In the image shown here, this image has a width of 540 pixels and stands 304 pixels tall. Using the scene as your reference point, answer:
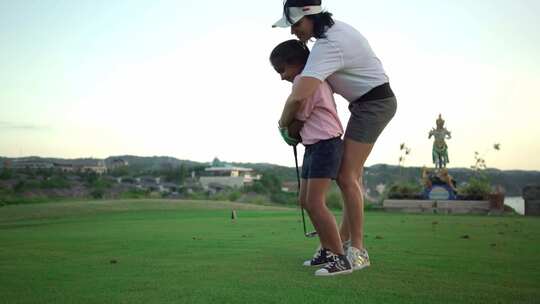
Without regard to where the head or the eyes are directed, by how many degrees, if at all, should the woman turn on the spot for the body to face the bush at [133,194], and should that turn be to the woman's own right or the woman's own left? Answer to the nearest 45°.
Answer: approximately 45° to the woman's own right

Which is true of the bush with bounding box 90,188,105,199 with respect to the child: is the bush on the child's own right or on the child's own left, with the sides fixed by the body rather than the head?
on the child's own right

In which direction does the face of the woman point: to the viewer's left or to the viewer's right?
to the viewer's left

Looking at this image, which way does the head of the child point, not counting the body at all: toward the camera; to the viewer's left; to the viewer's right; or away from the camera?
to the viewer's left

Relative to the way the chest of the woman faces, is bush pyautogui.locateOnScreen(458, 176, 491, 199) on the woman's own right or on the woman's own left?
on the woman's own right

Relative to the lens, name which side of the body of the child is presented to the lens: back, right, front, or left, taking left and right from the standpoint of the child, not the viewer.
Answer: left

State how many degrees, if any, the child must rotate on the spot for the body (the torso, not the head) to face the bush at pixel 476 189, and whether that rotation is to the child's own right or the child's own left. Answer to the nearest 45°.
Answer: approximately 90° to the child's own right

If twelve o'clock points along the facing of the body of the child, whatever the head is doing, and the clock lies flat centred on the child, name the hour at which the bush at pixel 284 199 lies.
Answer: The bush is roughly at 3 o'clock from the child.

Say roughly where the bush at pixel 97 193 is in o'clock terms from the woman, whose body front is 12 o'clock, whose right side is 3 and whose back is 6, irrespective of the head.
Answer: The bush is roughly at 2 o'clock from the woman.

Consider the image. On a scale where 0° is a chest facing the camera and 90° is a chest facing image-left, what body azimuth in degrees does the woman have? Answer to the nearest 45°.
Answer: approximately 90°

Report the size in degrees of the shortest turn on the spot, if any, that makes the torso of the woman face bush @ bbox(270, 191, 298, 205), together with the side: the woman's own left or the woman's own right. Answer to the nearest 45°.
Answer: approximately 90° to the woman's own right

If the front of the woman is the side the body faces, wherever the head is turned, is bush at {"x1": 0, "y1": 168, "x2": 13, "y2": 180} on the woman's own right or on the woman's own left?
on the woman's own right
